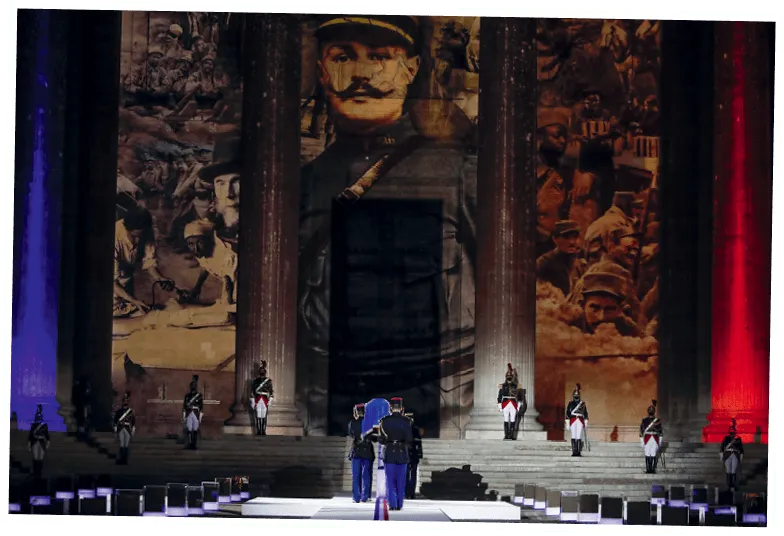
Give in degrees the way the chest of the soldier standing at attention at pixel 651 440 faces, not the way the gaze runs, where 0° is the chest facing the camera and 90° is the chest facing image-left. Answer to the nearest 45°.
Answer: approximately 0°

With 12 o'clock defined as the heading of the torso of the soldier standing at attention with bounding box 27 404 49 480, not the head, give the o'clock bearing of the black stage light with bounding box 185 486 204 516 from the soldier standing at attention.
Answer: The black stage light is roughly at 10 o'clock from the soldier standing at attention.

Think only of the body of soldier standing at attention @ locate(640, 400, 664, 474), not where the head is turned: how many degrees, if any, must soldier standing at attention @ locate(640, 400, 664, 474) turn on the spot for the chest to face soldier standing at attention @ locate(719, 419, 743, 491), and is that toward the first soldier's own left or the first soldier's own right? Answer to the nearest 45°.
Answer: approximately 90° to the first soldier's own left

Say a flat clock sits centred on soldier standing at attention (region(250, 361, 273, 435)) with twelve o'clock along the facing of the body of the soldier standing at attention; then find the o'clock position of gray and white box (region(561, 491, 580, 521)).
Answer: The gray and white box is roughly at 10 o'clock from the soldier standing at attention.

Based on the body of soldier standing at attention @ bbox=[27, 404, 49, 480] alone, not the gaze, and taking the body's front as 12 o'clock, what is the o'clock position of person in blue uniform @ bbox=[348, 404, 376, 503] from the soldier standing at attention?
The person in blue uniform is roughly at 10 o'clock from the soldier standing at attention.

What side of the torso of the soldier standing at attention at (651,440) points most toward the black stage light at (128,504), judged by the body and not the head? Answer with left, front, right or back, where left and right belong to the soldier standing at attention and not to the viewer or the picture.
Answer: right
